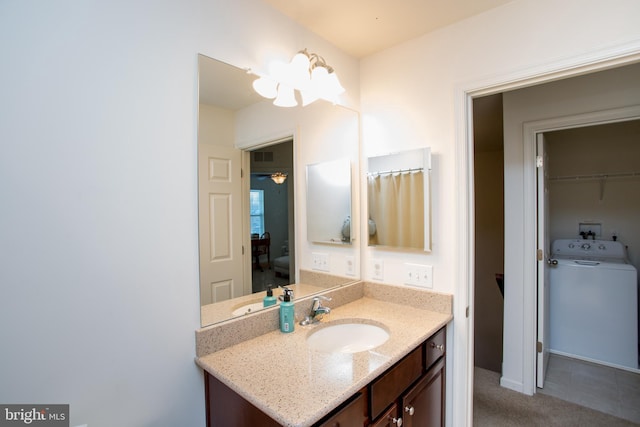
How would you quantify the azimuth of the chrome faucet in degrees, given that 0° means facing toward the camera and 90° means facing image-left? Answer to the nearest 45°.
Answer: approximately 315°

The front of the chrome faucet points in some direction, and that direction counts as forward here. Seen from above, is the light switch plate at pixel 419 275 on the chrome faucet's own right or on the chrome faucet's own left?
on the chrome faucet's own left

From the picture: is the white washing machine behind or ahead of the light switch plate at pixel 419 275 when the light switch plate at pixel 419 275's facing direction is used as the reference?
behind

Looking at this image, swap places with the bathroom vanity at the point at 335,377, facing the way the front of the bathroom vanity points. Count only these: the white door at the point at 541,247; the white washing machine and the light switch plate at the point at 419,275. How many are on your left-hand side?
3

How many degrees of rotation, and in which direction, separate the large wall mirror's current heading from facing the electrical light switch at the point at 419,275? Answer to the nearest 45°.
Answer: approximately 45° to its left

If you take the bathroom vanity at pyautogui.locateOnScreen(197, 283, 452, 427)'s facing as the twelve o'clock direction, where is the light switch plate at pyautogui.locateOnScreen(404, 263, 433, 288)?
The light switch plate is roughly at 9 o'clock from the bathroom vanity.

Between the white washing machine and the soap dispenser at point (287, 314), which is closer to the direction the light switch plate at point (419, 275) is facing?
the soap dispenser

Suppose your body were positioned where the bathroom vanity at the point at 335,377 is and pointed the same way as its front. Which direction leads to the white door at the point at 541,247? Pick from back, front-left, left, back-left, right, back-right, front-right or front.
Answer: left
